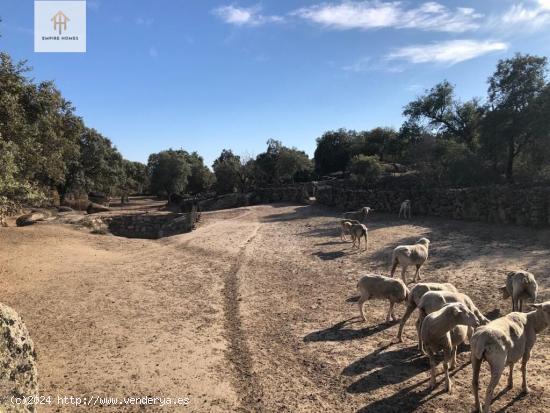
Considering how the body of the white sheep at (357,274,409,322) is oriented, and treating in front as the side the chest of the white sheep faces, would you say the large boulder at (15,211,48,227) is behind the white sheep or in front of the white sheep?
behind

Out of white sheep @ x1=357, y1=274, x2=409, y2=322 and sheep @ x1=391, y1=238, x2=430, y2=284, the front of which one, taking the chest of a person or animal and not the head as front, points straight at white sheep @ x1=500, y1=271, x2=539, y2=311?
white sheep @ x1=357, y1=274, x2=409, y2=322

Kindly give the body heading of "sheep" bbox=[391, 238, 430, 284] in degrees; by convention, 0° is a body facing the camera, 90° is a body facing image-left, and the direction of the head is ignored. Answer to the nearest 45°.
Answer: approximately 225°
